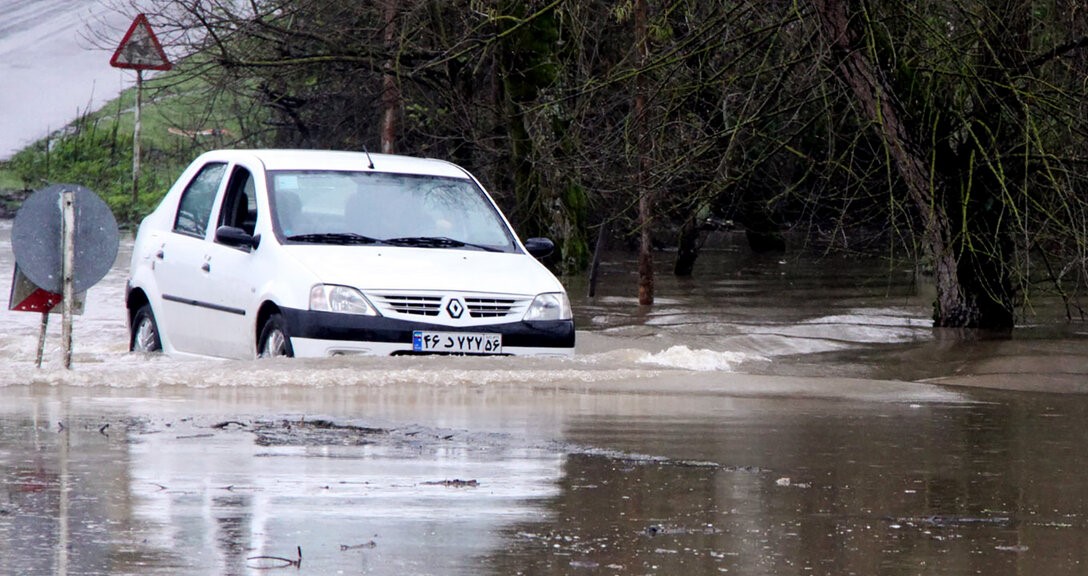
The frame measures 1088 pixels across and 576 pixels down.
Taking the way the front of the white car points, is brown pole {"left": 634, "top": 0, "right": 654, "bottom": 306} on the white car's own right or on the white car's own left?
on the white car's own left

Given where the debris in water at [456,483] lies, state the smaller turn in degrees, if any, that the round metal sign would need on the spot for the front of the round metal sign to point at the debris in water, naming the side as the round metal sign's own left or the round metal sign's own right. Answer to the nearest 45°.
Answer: approximately 180°

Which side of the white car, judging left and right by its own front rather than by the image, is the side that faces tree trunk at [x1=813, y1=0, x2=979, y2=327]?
left

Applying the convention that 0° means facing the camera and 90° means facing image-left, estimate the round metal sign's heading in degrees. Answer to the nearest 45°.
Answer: approximately 180°

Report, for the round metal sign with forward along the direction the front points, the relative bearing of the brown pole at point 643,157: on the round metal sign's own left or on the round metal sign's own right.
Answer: on the round metal sign's own right

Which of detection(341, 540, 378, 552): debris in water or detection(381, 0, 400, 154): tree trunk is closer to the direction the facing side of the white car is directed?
the debris in water

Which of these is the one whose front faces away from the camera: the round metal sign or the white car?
the round metal sign

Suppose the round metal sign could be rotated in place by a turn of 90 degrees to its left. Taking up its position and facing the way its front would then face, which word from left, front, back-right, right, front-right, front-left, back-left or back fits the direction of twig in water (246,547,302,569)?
left

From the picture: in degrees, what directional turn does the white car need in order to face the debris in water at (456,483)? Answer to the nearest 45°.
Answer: approximately 45° to its right

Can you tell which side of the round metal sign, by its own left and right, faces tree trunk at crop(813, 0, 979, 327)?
right

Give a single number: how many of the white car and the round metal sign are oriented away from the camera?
1

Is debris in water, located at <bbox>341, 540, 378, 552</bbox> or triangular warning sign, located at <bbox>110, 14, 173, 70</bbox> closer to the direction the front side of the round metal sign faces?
the triangular warning sign

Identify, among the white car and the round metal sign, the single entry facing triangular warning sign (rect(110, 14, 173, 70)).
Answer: the round metal sign

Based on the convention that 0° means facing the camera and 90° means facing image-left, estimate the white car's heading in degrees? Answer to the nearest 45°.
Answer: approximately 315°
